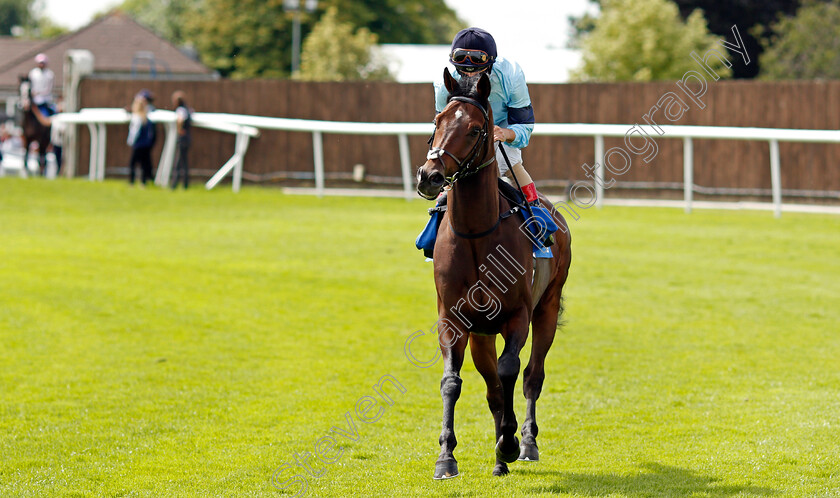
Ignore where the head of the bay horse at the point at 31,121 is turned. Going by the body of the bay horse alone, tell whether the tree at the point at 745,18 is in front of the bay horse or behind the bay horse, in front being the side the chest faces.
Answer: behind

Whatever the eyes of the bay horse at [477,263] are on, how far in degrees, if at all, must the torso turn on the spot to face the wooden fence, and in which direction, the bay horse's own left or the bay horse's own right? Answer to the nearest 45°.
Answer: approximately 135° to the bay horse's own right

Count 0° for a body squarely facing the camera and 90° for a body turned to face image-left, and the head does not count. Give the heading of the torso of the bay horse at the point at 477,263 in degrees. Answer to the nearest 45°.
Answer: approximately 45°

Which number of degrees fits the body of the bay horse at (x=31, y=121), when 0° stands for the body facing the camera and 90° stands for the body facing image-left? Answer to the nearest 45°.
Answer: approximately 45°

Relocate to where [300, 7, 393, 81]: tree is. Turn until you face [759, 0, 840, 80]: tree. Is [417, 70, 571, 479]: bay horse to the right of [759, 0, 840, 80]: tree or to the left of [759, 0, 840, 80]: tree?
right

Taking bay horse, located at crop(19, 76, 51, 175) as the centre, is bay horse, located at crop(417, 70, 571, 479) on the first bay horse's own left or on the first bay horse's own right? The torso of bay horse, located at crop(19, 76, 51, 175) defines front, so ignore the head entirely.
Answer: on the first bay horse's own left

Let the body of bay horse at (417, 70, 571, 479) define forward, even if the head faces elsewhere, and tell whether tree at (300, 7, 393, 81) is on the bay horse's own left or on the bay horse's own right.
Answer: on the bay horse's own right

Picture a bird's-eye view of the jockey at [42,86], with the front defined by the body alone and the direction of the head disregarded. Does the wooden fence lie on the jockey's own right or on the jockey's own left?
on the jockey's own left

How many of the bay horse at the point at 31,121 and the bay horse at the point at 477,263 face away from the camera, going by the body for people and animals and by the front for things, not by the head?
0
